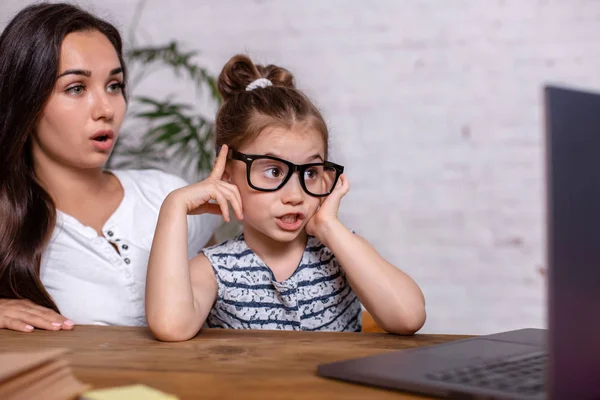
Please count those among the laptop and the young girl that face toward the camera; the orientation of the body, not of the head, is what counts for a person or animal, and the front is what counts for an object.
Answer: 1

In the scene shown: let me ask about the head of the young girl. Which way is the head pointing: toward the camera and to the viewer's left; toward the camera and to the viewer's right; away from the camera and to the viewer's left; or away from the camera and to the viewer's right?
toward the camera and to the viewer's right

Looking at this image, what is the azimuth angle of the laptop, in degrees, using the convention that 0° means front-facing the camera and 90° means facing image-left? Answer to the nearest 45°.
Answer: approximately 135°

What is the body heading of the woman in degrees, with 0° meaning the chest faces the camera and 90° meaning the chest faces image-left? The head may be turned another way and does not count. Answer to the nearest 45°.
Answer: approximately 315°

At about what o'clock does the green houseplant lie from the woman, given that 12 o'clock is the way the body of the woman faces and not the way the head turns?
The green houseplant is roughly at 8 o'clock from the woman.

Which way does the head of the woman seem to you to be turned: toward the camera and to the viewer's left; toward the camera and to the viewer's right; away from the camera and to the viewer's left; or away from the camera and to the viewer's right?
toward the camera and to the viewer's right
